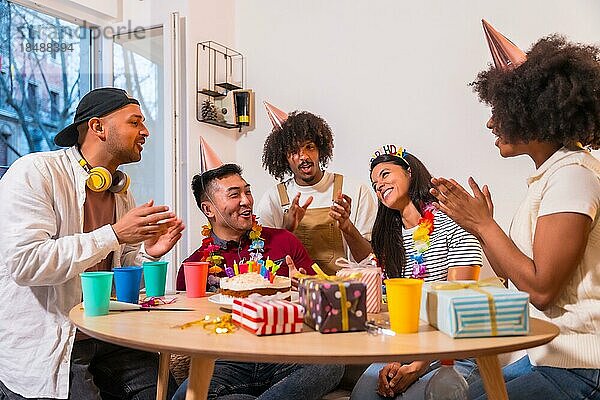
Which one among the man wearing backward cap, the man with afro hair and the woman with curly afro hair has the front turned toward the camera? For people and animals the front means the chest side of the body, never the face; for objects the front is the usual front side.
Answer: the man with afro hair

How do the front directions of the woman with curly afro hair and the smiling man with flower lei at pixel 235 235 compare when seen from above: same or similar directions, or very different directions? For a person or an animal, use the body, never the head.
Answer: very different directions

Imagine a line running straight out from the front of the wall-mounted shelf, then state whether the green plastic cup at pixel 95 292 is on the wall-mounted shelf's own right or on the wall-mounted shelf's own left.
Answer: on the wall-mounted shelf's own right

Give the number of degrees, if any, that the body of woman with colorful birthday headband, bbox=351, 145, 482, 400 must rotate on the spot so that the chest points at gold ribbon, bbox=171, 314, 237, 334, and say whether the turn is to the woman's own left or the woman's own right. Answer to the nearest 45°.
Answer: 0° — they already face it

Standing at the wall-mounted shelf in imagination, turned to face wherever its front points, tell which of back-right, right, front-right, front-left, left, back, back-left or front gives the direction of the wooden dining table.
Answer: front-right

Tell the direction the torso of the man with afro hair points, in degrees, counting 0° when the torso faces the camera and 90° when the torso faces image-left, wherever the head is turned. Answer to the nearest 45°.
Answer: approximately 0°

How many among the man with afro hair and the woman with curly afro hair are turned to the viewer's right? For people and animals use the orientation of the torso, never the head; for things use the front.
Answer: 0

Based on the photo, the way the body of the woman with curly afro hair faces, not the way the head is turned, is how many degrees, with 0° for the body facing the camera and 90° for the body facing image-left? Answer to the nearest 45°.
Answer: approximately 90°

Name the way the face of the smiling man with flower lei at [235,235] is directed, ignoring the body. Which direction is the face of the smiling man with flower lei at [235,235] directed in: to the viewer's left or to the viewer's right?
to the viewer's right

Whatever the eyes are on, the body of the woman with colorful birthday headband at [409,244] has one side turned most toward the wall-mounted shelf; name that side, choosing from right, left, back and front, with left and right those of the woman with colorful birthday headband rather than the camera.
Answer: right

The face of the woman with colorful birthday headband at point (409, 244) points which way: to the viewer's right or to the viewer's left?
to the viewer's left

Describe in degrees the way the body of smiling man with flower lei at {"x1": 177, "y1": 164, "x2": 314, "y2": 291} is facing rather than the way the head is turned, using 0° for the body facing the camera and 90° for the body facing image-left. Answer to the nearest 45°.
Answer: approximately 315°

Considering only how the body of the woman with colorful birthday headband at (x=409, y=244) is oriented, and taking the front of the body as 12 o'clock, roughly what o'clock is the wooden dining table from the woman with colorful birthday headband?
The wooden dining table is roughly at 11 o'clock from the woman with colorful birthday headband.

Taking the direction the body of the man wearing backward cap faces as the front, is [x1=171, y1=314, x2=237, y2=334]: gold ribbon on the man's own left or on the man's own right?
on the man's own right

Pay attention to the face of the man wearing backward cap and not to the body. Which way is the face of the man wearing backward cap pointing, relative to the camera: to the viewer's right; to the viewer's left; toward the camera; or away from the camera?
to the viewer's right

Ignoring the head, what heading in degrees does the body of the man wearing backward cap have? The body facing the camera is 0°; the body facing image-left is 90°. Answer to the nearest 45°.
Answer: approximately 270°

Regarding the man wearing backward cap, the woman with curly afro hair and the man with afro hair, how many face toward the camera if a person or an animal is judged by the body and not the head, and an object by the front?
1

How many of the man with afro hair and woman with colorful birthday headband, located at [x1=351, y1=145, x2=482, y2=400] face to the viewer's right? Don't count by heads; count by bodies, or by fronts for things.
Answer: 0

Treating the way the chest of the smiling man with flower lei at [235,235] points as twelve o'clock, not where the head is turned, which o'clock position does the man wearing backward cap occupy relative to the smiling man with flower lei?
The man wearing backward cap is roughly at 3 o'clock from the smiling man with flower lei.
